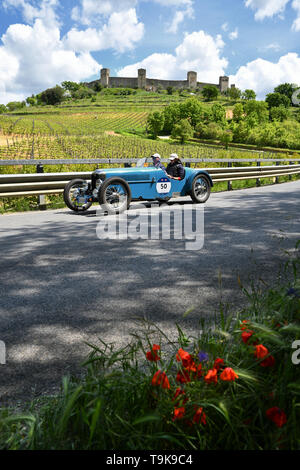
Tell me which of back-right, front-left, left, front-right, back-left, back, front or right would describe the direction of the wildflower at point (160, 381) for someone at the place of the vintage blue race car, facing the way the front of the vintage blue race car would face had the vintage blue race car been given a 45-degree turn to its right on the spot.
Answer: left

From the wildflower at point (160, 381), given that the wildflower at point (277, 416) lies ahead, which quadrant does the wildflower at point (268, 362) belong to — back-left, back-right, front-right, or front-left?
front-left
